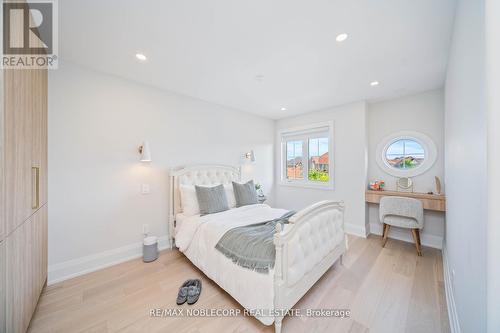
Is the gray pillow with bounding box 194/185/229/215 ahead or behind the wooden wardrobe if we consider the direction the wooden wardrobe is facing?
ahead

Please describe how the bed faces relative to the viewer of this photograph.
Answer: facing the viewer and to the right of the viewer

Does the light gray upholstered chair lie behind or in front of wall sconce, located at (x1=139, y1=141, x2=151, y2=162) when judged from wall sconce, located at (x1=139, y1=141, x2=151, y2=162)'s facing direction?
in front

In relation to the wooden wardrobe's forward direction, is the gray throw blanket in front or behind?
in front

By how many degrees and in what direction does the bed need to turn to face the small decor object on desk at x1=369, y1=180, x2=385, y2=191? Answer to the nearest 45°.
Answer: approximately 90° to its left

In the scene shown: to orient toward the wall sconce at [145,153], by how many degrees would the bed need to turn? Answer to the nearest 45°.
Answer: approximately 135° to its right

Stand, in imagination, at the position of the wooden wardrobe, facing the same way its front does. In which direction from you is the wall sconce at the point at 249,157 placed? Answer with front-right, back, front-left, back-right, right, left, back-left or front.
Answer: front

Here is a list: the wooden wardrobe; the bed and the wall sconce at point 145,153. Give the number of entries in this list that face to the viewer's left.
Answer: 0

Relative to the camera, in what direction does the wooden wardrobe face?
facing to the right of the viewer

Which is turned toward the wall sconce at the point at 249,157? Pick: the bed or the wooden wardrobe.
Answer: the wooden wardrobe

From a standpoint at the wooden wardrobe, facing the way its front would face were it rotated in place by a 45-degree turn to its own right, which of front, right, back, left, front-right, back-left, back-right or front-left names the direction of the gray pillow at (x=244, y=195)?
front-left

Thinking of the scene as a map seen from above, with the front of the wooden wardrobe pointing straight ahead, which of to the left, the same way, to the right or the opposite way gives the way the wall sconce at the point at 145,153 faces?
to the right

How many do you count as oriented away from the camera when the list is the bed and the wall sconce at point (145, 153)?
0

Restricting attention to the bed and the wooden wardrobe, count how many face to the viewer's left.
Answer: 0
